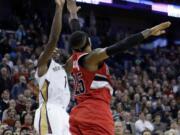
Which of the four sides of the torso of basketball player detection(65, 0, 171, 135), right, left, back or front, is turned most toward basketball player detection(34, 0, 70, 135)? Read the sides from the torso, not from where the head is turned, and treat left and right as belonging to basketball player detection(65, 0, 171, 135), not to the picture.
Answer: left

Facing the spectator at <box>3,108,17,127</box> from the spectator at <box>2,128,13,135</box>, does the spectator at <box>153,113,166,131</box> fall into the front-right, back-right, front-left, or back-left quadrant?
front-right

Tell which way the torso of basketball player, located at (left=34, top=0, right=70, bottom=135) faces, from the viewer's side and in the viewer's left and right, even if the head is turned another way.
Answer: facing the viewer and to the right of the viewer

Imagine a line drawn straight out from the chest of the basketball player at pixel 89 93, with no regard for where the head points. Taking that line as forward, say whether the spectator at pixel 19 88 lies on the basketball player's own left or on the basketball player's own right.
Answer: on the basketball player's own left

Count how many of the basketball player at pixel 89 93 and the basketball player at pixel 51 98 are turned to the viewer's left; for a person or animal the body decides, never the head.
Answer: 0
